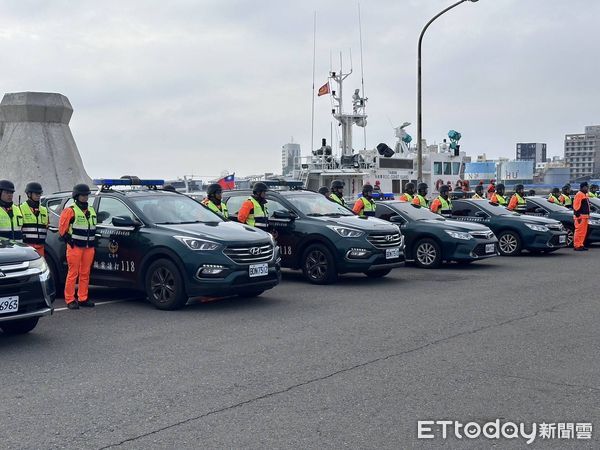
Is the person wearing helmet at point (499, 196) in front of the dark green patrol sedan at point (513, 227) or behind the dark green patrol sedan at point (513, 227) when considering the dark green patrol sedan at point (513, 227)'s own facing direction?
behind

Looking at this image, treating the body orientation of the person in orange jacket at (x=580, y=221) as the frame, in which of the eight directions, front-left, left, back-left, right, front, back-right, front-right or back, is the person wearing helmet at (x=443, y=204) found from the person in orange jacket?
back-right

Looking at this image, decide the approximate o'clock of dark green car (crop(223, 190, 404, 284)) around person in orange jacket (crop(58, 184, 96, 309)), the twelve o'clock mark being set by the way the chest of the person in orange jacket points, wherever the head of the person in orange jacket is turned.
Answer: The dark green car is roughly at 10 o'clock from the person in orange jacket.

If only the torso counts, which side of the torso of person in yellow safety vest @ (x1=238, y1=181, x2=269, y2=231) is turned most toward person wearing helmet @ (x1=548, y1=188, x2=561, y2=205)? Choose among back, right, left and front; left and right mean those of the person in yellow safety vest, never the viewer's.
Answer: left

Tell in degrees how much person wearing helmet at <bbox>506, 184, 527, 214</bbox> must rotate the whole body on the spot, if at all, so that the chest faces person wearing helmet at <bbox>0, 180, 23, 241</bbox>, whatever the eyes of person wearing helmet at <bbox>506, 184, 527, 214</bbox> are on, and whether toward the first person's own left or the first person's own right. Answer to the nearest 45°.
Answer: approximately 90° to the first person's own right

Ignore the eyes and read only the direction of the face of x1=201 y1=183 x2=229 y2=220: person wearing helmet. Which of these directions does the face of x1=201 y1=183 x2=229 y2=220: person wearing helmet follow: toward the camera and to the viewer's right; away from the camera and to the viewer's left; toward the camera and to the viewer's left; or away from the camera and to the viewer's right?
toward the camera and to the viewer's right

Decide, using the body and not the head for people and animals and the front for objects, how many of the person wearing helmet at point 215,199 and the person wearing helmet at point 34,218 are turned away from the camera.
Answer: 0

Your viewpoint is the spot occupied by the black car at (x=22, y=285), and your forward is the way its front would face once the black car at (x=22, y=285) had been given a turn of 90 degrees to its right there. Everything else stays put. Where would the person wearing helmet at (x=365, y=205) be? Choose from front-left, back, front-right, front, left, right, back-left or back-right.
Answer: back

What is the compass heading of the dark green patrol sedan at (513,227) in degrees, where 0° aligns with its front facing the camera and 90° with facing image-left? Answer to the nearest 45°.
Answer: approximately 315°

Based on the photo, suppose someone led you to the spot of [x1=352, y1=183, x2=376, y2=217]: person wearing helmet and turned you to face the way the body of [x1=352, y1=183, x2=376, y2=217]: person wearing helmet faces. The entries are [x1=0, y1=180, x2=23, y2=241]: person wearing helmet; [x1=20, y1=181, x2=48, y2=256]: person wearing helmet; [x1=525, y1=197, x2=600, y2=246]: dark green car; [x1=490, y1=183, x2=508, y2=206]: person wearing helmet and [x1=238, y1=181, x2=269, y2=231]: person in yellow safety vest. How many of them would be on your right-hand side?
3

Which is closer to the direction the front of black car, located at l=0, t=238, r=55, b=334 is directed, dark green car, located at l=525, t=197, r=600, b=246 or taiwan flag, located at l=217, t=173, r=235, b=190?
the dark green car
